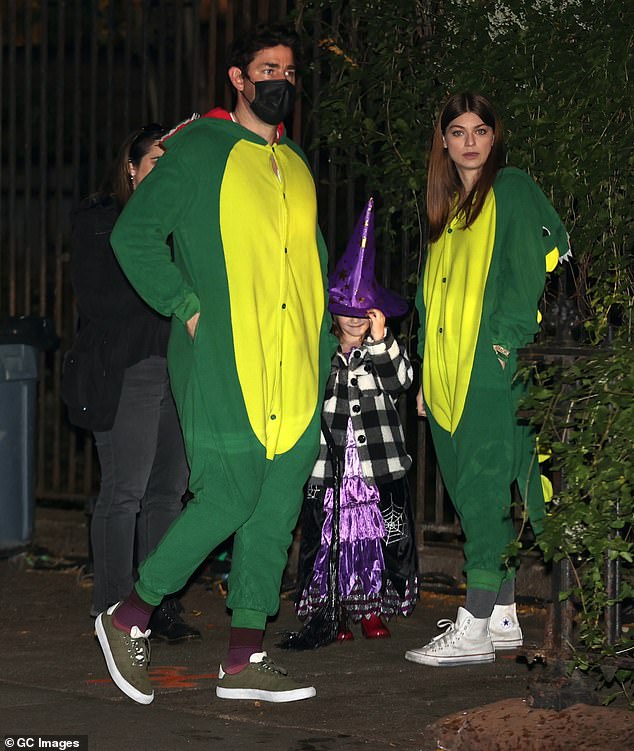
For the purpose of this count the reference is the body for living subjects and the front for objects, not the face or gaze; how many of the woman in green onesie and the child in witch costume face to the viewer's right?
0

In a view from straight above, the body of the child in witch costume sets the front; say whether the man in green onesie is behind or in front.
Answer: in front

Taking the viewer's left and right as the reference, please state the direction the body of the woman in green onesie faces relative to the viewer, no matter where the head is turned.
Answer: facing the viewer and to the left of the viewer

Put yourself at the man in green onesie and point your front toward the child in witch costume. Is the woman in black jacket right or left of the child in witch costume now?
left

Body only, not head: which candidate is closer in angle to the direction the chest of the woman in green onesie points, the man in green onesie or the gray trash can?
the man in green onesie

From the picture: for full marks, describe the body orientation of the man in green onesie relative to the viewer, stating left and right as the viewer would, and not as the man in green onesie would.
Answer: facing the viewer and to the right of the viewer

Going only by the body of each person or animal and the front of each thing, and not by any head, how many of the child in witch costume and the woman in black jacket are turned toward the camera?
1

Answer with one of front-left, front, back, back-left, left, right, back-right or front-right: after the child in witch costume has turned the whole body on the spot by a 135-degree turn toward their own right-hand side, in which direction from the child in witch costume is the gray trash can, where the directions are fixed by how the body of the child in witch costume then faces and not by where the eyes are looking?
front

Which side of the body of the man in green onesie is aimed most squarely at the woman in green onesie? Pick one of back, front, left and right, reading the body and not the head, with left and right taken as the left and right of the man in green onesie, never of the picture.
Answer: left

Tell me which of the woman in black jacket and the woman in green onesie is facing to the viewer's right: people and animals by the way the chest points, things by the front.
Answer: the woman in black jacket

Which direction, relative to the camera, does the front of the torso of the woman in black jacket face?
to the viewer's right

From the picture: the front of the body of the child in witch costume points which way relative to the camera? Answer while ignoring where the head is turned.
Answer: toward the camera
